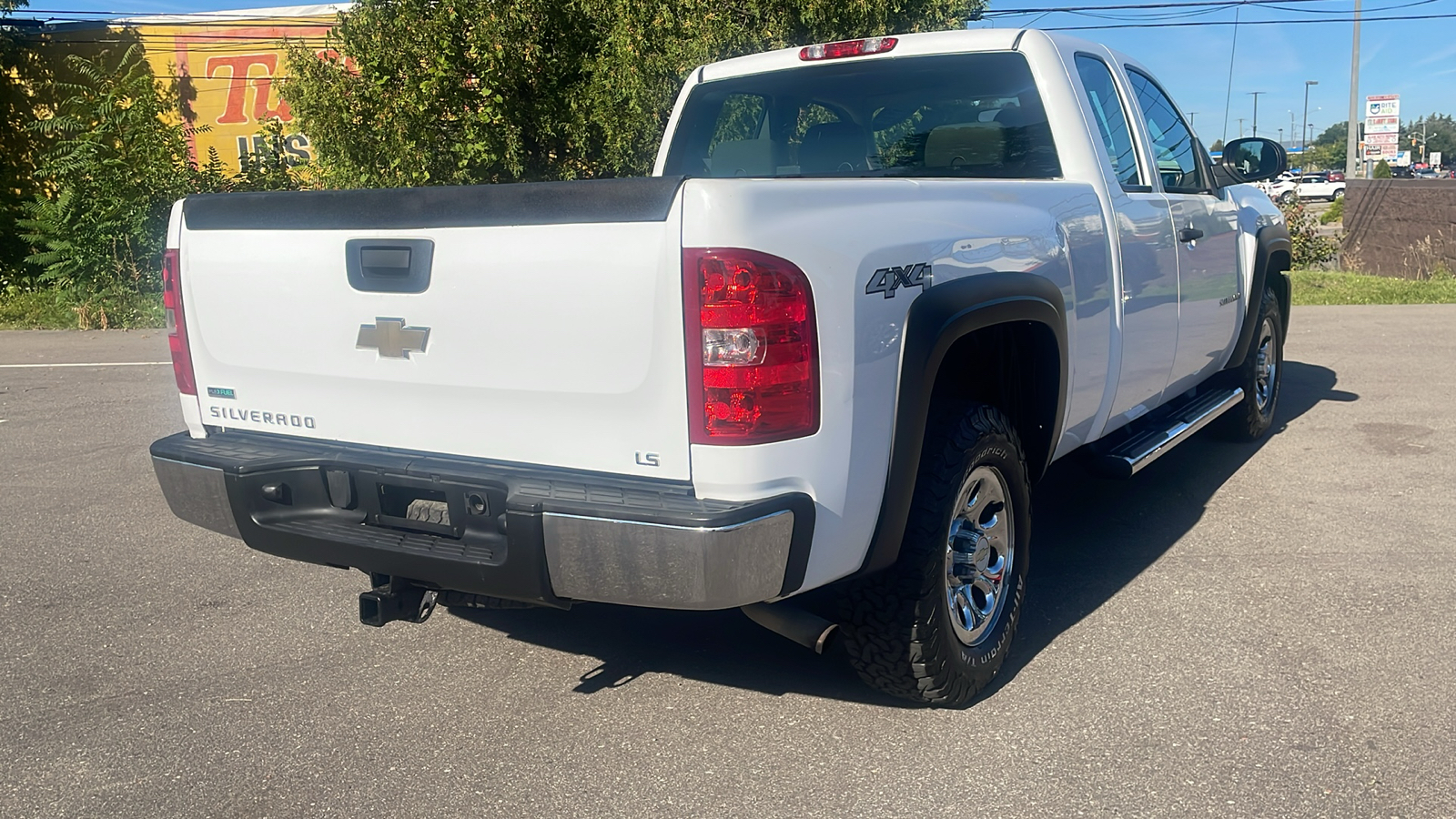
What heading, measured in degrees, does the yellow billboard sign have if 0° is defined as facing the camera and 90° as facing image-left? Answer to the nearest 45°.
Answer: approximately 0°

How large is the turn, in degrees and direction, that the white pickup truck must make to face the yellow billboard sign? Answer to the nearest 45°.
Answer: approximately 90° to its left

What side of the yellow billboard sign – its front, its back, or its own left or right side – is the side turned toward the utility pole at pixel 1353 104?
left

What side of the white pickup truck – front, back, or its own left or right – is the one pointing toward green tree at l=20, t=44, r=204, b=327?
left

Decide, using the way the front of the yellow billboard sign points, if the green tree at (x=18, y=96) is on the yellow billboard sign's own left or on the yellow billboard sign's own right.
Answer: on the yellow billboard sign's own right

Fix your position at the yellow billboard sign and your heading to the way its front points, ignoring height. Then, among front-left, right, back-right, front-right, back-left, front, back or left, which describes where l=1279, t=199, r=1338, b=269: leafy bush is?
front-left

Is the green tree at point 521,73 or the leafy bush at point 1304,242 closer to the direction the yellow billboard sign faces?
the green tree

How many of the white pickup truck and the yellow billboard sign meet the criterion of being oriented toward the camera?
1

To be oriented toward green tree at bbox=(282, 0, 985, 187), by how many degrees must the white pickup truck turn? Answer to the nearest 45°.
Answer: approximately 45° to its left

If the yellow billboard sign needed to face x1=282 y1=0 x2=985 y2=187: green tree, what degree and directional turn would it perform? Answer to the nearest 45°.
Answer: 0° — it already faces it

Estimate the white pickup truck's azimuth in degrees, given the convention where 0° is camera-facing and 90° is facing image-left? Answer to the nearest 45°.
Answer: approximately 225°
